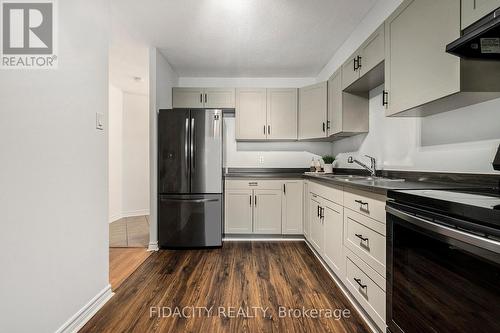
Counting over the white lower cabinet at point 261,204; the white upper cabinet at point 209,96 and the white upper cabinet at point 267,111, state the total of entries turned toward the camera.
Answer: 3

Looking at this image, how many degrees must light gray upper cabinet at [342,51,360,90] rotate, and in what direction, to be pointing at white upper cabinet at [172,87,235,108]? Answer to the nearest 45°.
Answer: approximately 45° to its right

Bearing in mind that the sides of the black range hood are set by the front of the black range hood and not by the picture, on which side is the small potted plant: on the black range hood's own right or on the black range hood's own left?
on the black range hood's own right

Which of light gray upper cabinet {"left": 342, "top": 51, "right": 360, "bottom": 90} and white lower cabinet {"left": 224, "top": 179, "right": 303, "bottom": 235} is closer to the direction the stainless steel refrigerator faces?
the light gray upper cabinet

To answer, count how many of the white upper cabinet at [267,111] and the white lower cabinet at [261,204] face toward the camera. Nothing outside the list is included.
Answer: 2

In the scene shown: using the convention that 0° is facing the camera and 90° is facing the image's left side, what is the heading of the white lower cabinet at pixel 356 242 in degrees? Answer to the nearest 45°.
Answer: approximately 45°

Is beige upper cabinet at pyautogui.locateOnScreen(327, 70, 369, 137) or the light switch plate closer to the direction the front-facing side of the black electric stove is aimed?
the light switch plate

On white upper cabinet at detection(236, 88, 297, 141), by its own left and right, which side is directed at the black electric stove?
front

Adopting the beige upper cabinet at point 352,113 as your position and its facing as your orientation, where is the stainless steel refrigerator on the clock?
The stainless steel refrigerator is roughly at 1 o'clock from the beige upper cabinet.

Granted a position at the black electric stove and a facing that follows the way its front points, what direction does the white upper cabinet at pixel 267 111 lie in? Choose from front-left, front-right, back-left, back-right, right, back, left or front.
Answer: right

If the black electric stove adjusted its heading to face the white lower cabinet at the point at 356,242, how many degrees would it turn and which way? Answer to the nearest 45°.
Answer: approximately 90° to its right
